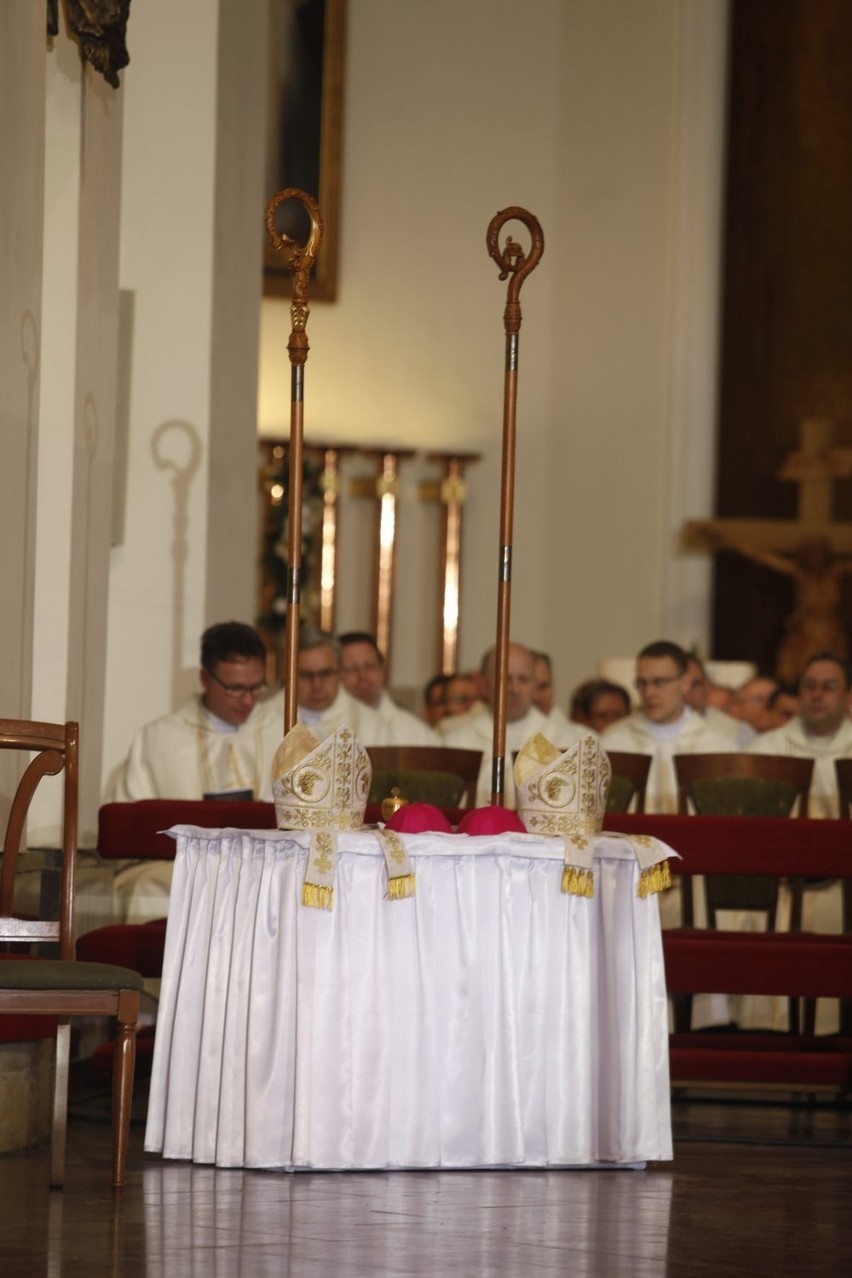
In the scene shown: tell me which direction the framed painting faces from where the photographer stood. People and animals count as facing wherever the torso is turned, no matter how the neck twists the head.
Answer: facing the viewer

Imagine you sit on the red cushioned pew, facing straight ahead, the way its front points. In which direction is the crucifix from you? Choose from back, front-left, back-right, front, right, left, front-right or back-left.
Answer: back

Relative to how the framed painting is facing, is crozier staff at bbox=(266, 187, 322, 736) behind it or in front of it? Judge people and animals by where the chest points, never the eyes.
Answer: in front

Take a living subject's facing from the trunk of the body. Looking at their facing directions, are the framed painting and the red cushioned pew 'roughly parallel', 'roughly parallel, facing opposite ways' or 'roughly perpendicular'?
roughly parallel

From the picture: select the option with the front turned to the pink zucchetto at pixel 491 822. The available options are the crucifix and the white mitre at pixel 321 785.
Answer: the crucifix

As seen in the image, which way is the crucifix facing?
toward the camera

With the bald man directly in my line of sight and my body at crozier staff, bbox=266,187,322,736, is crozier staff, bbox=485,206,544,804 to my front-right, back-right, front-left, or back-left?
front-right

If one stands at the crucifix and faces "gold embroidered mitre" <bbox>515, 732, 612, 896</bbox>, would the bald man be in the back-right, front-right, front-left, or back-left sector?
front-right
